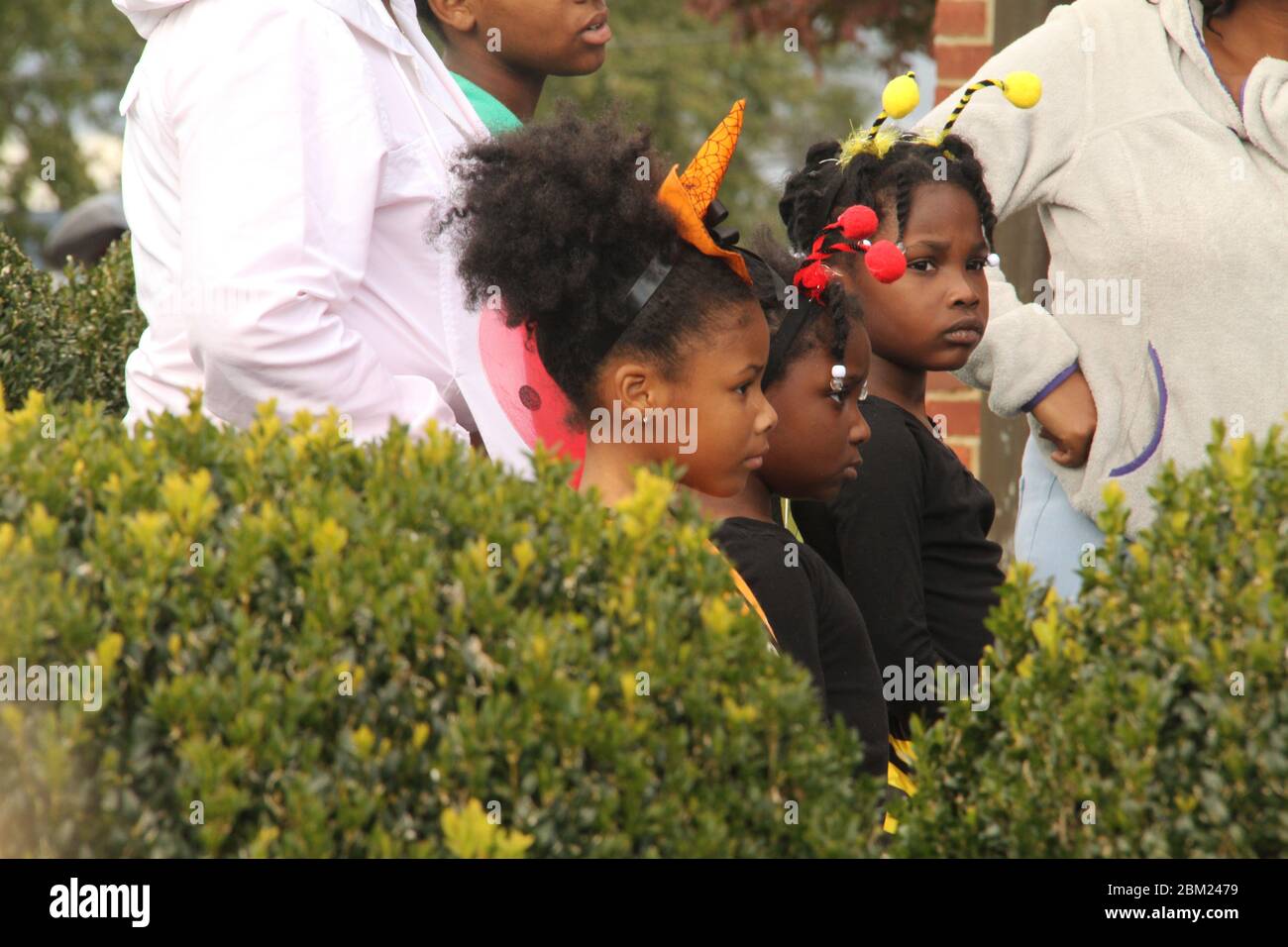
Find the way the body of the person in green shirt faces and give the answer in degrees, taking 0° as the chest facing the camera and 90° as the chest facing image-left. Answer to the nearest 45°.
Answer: approximately 270°

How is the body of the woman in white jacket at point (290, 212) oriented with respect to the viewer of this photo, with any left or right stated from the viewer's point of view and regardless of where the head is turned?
facing to the right of the viewer

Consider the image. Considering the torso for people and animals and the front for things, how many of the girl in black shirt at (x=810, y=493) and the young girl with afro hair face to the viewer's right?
2

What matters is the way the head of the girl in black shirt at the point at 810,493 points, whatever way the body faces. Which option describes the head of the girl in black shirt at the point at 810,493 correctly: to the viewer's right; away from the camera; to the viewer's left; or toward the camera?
to the viewer's right

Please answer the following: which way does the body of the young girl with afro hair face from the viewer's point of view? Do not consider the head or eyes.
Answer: to the viewer's right

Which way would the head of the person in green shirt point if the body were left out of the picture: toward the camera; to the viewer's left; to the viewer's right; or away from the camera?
to the viewer's right

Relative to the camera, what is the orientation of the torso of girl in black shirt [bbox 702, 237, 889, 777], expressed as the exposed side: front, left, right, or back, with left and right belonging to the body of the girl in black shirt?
right

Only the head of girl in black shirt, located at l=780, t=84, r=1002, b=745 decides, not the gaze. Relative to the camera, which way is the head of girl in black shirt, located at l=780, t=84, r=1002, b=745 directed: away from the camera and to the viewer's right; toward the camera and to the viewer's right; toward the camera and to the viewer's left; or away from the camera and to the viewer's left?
toward the camera and to the viewer's right
